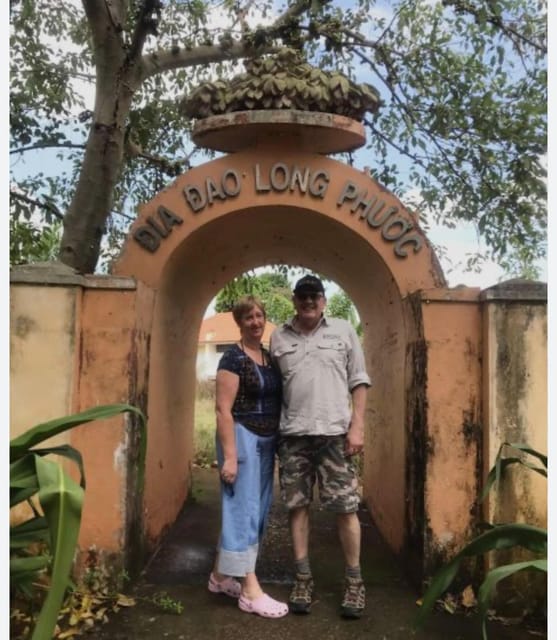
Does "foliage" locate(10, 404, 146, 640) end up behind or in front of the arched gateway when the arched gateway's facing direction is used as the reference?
in front

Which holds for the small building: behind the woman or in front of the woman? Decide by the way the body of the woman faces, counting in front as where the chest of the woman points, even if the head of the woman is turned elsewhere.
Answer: behind

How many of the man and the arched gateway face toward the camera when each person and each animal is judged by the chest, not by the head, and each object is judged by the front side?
2

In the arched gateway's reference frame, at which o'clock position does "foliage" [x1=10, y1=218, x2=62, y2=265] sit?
The foliage is roughly at 4 o'clock from the arched gateway.

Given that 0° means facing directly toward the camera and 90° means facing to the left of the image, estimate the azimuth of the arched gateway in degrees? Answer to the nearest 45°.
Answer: approximately 0°

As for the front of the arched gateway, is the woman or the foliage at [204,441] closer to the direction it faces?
the woman

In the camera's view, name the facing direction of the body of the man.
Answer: toward the camera

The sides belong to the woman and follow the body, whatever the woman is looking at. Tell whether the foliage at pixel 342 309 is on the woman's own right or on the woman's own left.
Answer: on the woman's own left

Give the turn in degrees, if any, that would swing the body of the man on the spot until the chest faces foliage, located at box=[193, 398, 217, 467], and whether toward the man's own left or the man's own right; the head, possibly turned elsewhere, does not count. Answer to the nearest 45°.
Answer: approximately 180°

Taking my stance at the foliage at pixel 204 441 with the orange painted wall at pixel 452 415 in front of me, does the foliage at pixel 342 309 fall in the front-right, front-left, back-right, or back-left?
back-left
